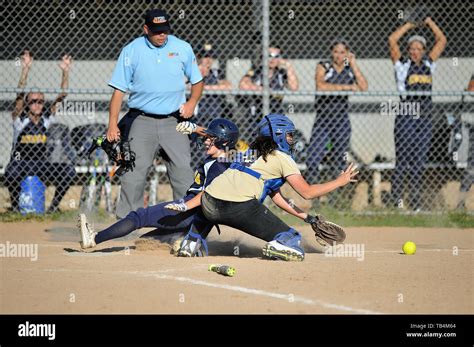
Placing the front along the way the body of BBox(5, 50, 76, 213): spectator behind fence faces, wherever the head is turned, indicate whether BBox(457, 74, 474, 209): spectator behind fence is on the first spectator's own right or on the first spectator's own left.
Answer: on the first spectator's own left

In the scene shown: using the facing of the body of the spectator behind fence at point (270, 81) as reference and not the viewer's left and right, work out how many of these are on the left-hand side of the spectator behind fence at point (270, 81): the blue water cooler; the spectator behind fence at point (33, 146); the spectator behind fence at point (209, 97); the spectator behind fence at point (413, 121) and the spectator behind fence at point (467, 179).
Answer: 2

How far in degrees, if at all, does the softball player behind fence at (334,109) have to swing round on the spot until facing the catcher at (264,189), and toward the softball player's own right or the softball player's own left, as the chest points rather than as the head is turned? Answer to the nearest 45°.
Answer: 0° — they already face them

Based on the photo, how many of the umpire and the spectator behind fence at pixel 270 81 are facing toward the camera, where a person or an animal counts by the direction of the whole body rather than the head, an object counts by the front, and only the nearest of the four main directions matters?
2

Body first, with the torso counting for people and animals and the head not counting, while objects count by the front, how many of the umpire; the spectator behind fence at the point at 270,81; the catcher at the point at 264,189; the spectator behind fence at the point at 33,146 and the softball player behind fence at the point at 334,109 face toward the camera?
4

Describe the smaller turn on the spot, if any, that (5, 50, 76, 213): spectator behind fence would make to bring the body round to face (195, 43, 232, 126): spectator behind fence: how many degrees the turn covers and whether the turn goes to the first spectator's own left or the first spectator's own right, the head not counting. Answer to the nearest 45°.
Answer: approximately 90° to the first spectator's own left

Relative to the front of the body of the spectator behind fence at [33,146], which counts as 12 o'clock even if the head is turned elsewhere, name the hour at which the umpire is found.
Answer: The umpire is roughly at 11 o'clock from the spectator behind fence.

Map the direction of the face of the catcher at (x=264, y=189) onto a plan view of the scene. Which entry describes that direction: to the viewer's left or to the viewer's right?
to the viewer's right

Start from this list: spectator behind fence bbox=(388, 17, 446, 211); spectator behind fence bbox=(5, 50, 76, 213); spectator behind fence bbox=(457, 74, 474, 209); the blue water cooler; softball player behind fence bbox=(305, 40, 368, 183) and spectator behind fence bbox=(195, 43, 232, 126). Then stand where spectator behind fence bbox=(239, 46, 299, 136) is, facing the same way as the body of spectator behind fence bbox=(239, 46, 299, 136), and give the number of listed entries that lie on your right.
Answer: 3

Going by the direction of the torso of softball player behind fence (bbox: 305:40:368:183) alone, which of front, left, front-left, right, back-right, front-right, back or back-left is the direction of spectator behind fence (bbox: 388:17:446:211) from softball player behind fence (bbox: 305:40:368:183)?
left

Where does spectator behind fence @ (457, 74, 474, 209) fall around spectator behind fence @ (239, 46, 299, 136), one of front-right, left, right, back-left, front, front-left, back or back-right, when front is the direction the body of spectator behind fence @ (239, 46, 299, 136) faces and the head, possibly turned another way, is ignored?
left

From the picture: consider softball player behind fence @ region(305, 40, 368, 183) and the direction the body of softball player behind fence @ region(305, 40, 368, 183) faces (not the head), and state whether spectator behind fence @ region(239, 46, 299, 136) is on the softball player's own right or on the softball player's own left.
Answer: on the softball player's own right
